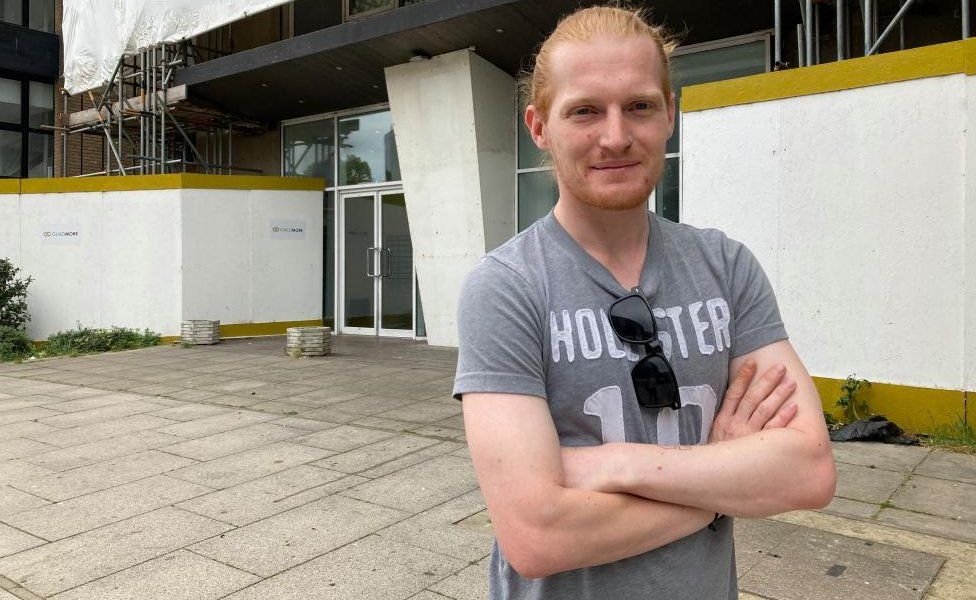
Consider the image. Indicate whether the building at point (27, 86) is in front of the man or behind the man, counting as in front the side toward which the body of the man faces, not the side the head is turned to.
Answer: behind

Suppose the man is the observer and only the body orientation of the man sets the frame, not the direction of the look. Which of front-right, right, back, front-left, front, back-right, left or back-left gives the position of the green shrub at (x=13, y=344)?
back

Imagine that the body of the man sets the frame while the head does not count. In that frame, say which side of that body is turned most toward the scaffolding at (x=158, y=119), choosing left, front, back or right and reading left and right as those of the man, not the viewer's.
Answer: back

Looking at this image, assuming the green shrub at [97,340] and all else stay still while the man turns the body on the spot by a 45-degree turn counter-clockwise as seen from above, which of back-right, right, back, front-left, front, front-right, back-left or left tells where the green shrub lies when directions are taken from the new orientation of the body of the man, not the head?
back-left

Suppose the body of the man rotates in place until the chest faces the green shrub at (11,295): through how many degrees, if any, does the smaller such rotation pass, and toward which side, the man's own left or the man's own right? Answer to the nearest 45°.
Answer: approximately 180°

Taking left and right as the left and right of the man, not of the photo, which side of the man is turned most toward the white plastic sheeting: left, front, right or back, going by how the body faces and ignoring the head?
back

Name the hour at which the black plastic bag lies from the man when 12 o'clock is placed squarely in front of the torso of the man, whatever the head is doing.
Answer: The black plastic bag is roughly at 8 o'clock from the man.

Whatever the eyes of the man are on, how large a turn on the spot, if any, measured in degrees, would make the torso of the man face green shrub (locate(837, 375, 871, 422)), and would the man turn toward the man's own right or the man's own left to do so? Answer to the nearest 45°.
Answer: approximately 135° to the man's own left

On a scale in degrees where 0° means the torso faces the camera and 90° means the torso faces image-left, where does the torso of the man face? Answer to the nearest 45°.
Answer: approximately 315°
